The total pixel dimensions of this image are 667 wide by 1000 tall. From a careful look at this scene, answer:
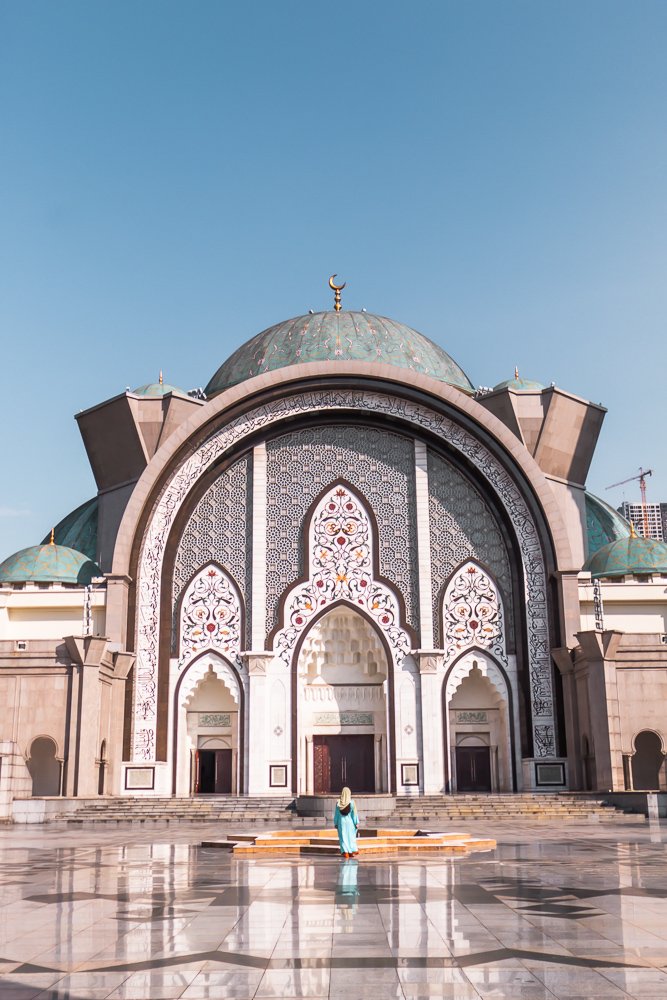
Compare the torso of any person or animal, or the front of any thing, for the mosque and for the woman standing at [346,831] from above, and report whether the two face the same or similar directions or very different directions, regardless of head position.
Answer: very different directions

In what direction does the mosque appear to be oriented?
toward the camera

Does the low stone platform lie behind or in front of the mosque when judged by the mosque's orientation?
in front

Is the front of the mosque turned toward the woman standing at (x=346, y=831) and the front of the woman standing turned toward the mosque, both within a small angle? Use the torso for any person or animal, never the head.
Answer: yes

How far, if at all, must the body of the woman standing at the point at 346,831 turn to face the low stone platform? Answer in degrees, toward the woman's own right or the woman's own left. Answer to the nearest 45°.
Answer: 0° — they already face it

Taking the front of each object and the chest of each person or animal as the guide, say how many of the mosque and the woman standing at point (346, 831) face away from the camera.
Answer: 1

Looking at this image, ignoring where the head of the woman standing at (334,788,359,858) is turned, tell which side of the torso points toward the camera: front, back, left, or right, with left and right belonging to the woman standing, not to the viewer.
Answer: back

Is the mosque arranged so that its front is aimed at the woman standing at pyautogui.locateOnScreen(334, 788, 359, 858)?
yes

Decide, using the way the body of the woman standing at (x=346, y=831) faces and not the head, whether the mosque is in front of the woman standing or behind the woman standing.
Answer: in front
